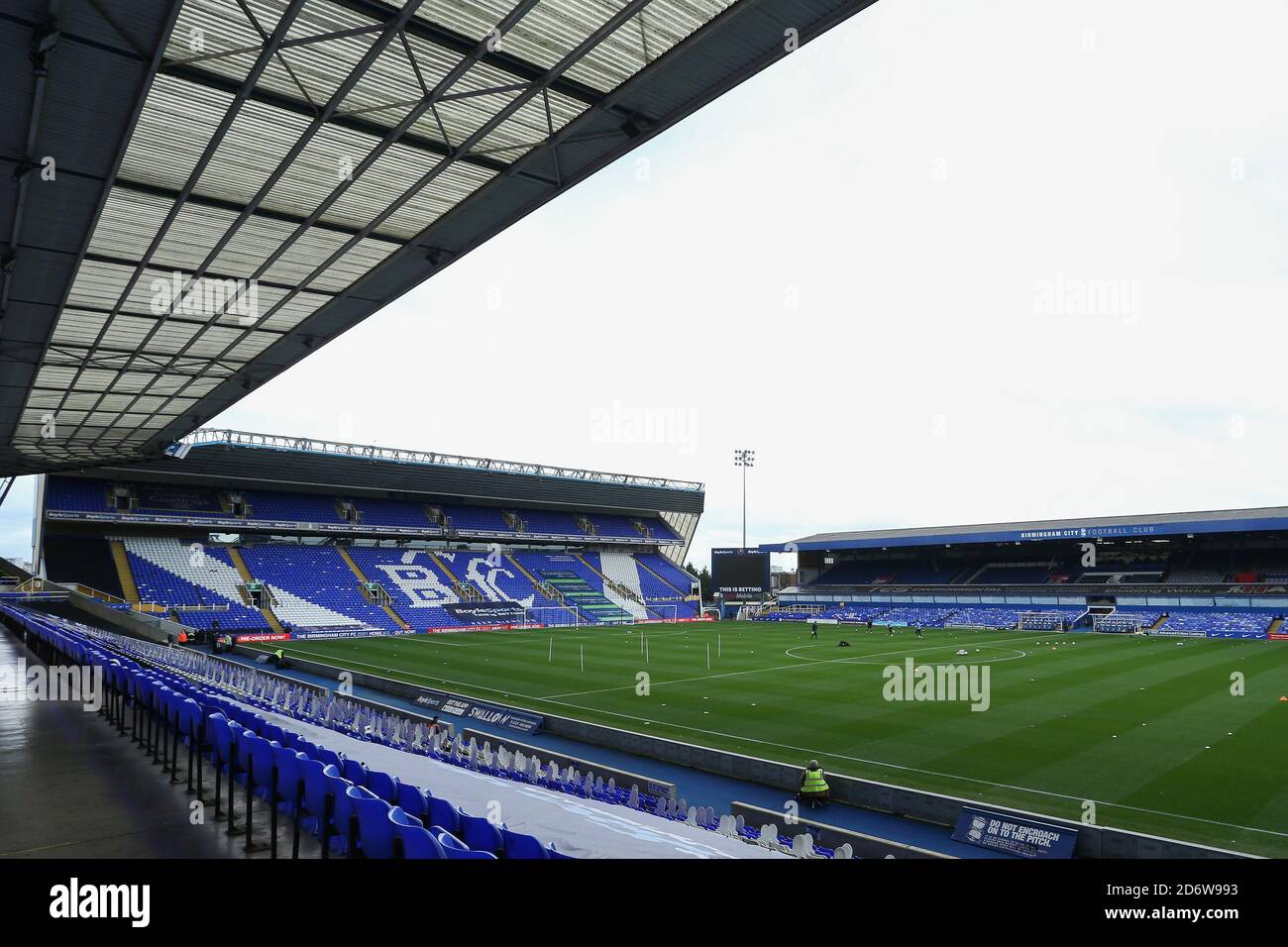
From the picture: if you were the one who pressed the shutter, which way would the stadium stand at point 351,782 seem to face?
facing away from the viewer and to the right of the viewer

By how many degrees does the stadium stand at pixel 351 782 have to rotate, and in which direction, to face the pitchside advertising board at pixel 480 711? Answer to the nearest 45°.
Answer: approximately 45° to its left

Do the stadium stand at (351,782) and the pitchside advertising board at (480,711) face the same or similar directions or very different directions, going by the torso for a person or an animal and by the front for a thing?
very different directions

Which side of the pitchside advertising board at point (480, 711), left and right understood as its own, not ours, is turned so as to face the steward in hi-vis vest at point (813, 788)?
left

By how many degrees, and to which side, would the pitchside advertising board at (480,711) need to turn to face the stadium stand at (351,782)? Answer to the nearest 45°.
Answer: approximately 45° to its left
